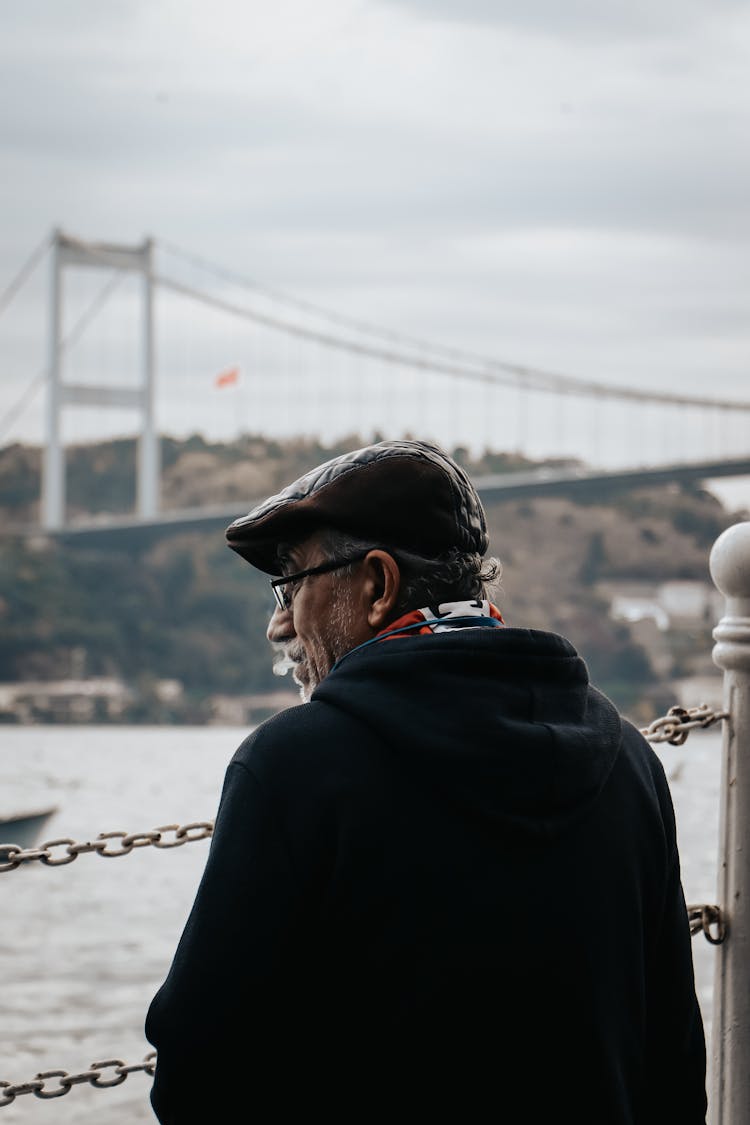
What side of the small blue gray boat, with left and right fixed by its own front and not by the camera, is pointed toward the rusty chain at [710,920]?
right

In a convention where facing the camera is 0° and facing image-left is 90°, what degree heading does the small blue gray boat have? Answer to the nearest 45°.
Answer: approximately 270°

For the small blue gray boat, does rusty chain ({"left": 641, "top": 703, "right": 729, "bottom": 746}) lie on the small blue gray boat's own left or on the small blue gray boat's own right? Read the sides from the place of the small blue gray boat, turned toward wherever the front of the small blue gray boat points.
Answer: on the small blue gray boat's own right

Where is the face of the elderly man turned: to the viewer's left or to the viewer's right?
to the viewer's left

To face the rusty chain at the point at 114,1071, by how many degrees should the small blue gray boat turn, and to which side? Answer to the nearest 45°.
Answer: approximately 90° to its right

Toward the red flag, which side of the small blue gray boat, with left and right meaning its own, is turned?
left

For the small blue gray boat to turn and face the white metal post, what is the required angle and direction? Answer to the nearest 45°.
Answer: approximately 90° to its right

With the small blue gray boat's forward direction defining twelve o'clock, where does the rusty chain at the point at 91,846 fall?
The rusty chain is roughly at 3 o'clock from the small blue gray boat.
